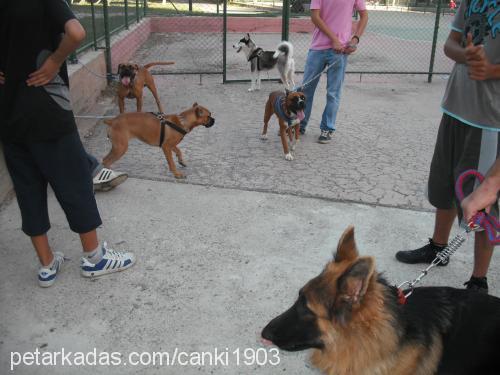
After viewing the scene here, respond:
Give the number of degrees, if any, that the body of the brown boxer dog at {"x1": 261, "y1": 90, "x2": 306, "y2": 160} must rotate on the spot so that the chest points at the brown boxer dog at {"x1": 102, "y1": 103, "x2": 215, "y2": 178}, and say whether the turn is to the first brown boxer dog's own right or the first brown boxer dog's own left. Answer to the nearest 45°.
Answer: approximately 90° to the first brown boxer dog's own right

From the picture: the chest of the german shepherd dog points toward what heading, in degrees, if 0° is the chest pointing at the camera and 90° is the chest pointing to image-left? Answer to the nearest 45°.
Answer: approximately 90°

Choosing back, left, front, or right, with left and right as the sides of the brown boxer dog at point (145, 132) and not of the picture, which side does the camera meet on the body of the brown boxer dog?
right

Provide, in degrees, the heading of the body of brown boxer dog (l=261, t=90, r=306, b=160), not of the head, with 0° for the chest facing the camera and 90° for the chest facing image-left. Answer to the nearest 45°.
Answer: approximately 315°

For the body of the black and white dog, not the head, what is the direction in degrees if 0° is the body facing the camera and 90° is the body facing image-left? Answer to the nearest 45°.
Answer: approximately 90°

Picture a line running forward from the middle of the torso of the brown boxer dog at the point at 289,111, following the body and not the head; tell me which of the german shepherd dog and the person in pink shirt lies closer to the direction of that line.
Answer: the german shepherd dog

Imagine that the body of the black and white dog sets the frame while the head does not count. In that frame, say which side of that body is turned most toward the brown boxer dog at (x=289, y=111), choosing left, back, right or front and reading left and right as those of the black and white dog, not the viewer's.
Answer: left

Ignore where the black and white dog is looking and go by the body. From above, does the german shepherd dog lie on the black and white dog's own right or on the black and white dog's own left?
on the black and white dog's own left

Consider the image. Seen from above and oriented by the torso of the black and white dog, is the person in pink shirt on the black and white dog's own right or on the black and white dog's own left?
on the black and white dog's own left
